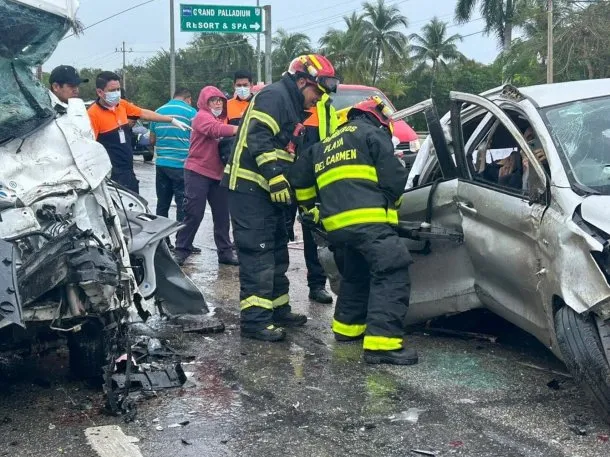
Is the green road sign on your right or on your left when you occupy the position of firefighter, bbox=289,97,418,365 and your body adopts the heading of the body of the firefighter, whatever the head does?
on your left

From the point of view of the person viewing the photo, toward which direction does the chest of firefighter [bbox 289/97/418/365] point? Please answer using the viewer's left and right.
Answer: facing away from the viewer and to the right of the viewer

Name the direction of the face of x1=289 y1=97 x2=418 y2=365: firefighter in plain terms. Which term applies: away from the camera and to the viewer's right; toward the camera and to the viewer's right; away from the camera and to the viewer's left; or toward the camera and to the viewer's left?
away from the camera and to the viewer's right

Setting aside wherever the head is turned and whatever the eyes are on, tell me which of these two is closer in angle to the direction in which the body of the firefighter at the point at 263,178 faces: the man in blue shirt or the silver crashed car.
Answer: the silver crashed car

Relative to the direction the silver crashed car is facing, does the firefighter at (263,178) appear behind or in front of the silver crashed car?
behind

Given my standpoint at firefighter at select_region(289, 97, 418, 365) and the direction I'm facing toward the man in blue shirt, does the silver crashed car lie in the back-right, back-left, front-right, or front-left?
back-right

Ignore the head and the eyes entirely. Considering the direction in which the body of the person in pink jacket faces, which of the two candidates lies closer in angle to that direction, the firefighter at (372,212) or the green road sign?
the firefighter

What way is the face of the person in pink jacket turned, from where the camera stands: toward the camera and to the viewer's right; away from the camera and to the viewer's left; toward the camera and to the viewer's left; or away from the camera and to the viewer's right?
toward the camera and to the viewer's right

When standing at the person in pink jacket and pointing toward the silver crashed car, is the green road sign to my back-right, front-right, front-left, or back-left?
back-left

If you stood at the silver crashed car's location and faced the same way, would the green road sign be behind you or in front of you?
behind

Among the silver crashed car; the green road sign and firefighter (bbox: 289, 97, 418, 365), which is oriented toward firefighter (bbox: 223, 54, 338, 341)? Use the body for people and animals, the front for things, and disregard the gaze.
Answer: the green road sign

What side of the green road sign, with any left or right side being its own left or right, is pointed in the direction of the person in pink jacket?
front

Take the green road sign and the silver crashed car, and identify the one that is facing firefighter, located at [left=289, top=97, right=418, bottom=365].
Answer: the green road sign

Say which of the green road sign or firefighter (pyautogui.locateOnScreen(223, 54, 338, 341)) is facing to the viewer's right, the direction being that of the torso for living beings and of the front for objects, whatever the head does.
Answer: the firefighter

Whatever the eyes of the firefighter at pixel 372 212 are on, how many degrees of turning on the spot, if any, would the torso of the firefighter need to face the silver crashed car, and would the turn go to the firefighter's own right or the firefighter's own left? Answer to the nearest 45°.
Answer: approximately 90° to the firefighter's own right

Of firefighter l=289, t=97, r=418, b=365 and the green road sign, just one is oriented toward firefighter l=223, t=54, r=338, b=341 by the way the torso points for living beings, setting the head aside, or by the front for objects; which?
the green road sign

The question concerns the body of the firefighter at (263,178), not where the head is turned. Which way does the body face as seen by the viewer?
to the viewer's right

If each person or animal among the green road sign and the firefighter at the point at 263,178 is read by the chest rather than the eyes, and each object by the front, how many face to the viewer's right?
1
